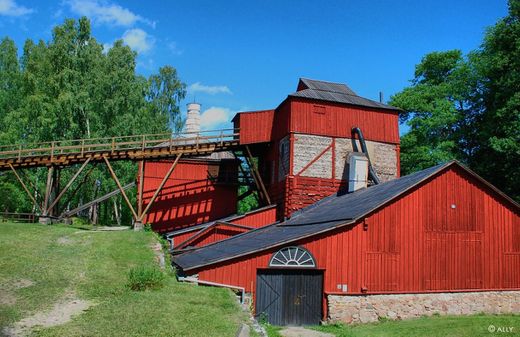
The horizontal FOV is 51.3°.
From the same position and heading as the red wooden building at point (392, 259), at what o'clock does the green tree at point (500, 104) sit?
The green tree is roughly at 7 o'clock from the red wooden building.

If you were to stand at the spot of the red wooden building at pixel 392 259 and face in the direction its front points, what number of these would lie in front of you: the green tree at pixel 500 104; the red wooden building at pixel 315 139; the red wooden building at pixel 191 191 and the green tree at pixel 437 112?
0

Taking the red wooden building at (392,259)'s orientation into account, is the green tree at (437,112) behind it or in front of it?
behind

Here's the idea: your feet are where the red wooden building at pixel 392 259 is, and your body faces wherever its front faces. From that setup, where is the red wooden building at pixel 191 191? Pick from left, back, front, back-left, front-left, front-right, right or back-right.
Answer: back-right

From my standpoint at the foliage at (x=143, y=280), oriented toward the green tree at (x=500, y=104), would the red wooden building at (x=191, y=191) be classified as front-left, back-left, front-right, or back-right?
front-left

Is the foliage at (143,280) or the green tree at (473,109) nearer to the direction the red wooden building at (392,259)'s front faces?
the foliage

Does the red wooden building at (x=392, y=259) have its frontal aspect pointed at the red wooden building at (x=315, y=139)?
no

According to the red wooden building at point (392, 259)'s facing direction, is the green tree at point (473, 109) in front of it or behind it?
behind

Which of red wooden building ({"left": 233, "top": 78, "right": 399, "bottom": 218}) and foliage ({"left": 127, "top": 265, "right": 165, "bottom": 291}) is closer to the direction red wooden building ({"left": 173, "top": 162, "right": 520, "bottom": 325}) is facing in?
the foliage

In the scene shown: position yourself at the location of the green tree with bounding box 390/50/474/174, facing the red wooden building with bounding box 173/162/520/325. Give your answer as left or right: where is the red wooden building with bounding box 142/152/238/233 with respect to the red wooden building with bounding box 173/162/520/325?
right

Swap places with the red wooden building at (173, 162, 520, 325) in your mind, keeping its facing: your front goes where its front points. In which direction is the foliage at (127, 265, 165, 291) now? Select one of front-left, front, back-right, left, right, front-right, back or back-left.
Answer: front-right

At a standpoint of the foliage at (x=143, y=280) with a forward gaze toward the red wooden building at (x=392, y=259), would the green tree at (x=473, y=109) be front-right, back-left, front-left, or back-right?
front-left

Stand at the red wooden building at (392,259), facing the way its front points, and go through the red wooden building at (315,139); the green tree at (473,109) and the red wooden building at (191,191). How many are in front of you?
0

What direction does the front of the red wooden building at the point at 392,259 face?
toward the camera

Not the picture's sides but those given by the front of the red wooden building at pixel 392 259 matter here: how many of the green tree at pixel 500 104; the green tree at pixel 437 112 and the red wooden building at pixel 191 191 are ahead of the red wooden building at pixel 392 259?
0
